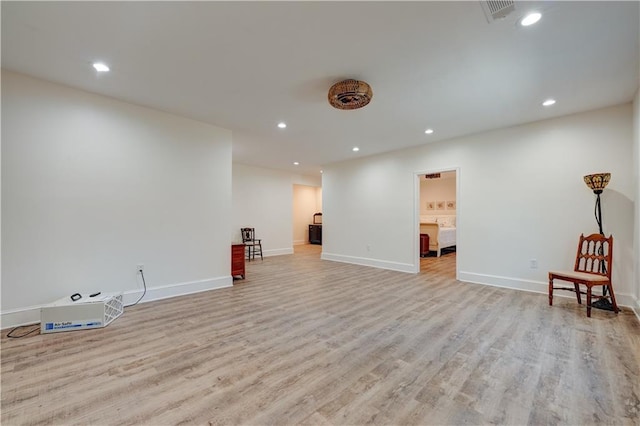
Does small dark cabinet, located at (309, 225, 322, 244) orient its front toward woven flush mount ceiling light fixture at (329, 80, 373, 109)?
yes

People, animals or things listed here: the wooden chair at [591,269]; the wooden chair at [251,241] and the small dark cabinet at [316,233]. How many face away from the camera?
0

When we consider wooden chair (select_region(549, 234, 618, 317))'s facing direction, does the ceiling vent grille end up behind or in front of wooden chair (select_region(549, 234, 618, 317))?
in front

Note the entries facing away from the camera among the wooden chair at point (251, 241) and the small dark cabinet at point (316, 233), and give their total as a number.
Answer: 0

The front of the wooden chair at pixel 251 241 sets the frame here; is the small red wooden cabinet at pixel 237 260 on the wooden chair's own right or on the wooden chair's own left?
on the wooden chair's own right

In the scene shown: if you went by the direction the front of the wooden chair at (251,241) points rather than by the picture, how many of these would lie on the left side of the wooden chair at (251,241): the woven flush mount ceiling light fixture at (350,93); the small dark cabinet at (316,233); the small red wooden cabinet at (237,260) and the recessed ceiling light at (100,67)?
1

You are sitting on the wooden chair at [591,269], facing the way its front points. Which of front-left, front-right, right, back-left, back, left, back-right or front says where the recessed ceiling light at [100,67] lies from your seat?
front

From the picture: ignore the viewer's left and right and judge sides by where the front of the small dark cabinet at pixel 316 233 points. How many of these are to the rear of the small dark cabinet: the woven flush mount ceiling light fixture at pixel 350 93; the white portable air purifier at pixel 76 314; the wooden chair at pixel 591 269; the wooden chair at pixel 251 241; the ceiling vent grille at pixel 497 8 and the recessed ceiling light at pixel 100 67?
0

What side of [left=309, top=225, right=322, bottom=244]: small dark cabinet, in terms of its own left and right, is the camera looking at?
front

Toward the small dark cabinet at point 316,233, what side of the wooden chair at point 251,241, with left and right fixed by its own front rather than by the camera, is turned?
left

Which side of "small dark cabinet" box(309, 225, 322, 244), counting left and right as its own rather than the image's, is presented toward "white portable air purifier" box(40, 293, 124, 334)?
front

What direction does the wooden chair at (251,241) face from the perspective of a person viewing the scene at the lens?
facing the viewer and to the right of the viewer

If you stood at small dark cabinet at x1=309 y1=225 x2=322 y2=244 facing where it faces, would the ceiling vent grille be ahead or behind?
ahead

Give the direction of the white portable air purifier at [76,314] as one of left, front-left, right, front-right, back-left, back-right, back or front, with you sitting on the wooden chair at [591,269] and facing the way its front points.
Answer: front

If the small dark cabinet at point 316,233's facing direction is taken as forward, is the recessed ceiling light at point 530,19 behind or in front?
in front
